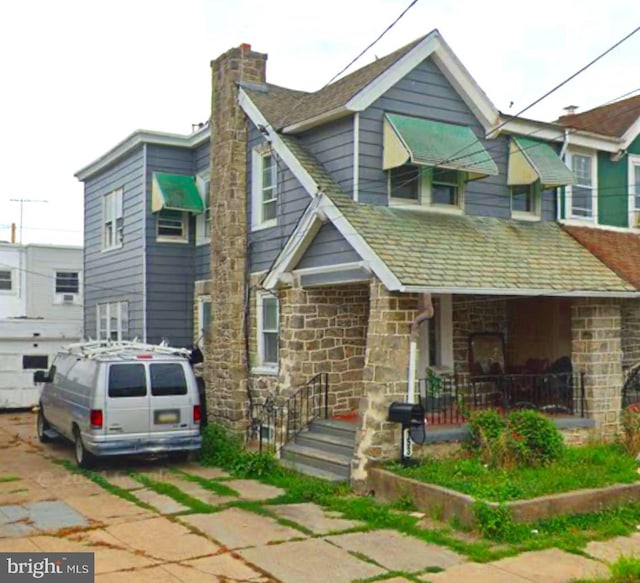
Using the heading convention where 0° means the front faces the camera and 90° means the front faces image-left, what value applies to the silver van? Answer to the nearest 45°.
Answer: approximately 135°

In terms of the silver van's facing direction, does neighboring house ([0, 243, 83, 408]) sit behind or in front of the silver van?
in front

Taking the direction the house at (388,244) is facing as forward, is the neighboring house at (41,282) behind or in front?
behind

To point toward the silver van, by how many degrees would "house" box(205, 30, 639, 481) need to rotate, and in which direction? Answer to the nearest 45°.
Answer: approximately 135° to its right

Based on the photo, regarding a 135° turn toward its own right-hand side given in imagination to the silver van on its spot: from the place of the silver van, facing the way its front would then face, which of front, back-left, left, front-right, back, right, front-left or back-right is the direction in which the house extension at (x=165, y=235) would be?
left

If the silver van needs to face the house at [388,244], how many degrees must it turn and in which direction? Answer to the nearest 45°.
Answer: approximately 135° to its right

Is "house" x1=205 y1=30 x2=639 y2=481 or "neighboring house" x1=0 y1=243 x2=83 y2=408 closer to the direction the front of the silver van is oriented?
the neighboring house

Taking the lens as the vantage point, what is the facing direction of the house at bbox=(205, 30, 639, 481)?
facing the viewer and to the right of the viewer

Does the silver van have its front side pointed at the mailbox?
no

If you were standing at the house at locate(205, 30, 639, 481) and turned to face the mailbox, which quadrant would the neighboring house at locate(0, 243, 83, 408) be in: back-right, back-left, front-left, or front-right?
back-right

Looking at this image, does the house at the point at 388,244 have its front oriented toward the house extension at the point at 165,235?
no

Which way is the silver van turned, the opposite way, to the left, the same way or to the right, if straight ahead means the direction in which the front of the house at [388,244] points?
the opposite way
